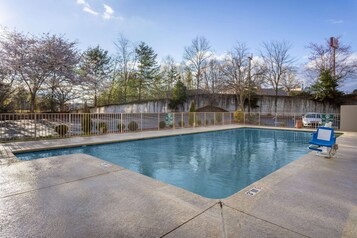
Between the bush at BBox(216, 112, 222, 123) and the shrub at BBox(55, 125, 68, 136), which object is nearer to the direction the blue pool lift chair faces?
the shrub

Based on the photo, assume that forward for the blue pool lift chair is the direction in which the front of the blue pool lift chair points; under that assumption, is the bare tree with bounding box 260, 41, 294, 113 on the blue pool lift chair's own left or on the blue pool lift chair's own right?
on the blue pool lift chair's own right

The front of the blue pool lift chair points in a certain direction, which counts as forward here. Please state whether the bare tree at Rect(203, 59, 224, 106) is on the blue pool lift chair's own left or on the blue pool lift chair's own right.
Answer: on the blue pool lift chair's own right

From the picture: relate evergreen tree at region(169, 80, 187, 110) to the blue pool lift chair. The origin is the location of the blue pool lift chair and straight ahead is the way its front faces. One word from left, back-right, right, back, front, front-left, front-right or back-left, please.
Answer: right

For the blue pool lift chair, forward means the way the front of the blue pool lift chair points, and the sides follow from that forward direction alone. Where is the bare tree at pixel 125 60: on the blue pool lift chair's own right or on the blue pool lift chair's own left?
on the blue pool lift chair's own right

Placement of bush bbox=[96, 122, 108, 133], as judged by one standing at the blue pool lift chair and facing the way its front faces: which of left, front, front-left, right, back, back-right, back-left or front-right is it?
front-right

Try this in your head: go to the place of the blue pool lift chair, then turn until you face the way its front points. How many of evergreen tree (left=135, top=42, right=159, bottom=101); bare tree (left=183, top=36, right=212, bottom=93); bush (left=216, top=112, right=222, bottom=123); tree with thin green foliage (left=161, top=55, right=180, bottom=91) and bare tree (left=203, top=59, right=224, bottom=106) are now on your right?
5

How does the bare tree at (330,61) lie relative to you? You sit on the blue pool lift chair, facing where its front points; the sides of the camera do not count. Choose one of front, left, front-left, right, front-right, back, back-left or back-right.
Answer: back-right

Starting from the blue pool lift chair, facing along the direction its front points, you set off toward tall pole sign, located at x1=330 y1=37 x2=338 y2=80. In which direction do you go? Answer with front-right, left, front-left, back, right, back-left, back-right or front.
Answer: back-right

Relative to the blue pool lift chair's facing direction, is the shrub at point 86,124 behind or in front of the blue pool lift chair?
in front

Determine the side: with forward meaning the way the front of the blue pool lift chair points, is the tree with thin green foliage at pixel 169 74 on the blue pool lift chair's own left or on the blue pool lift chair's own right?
on the blue pool lift chair's own right

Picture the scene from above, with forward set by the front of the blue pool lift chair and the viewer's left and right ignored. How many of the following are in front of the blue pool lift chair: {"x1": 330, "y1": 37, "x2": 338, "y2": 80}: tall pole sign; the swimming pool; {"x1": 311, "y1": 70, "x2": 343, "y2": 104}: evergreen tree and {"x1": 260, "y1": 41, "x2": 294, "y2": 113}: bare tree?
1

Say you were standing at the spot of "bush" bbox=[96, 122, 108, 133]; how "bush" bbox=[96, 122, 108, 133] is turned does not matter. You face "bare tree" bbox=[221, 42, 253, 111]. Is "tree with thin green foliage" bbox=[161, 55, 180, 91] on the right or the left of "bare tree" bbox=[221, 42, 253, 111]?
left

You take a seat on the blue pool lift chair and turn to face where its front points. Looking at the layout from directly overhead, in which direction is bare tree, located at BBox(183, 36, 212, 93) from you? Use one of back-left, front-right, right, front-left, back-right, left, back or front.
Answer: right

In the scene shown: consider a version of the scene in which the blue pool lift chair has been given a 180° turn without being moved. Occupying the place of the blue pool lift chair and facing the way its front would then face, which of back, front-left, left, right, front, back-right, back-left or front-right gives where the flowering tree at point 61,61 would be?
back-left

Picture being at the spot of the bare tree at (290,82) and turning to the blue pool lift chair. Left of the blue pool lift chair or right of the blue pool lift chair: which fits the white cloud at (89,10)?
right

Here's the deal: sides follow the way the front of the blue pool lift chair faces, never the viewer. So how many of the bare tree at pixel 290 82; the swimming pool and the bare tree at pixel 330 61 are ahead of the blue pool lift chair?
1

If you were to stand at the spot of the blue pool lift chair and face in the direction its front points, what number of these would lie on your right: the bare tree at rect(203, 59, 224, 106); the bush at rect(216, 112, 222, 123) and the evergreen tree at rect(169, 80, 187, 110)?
3

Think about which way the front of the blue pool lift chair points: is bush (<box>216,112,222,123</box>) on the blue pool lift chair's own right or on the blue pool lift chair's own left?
on the blue pool lift chair's own right

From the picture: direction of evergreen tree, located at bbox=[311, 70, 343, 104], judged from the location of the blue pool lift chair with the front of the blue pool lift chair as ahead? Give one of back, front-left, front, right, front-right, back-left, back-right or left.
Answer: back-right

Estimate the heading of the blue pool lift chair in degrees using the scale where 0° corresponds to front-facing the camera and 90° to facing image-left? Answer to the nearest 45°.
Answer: approximately 45°

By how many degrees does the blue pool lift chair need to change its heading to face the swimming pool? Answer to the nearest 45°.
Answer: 0° — it already faces it
